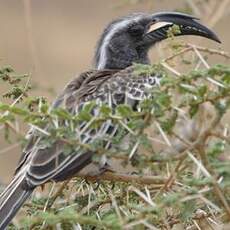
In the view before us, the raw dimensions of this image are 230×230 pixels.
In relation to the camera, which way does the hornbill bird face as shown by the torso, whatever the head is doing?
to the viewer's right
